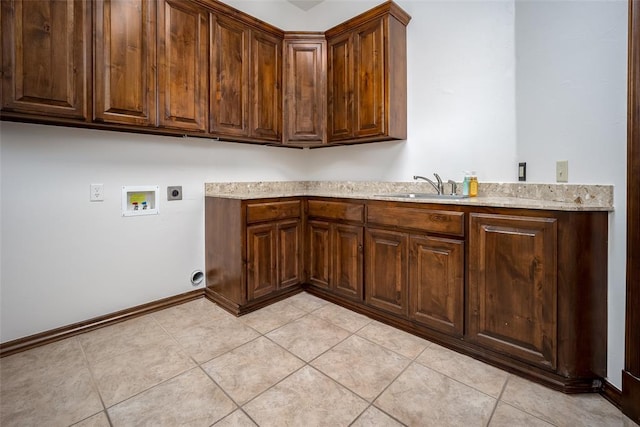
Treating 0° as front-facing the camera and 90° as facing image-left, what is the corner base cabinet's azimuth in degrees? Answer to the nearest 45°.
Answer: approximately 315°

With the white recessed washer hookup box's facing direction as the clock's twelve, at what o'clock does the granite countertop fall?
The granite countertop is roughly at 10 o'clock from the white recessed washer hookup box.

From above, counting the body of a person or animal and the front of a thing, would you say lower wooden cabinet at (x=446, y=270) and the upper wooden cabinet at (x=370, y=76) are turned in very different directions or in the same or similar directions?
same or similar directions

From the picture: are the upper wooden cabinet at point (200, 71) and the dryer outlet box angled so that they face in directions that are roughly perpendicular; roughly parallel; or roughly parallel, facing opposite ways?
roughly parallel

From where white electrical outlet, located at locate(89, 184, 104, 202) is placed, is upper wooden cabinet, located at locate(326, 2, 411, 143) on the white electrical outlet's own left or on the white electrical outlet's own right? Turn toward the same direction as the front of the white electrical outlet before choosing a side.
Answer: on the white electrical outlet's own left

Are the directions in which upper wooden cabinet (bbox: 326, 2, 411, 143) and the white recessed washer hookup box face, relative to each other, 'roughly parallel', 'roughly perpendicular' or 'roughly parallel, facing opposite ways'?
roughly perpendicular

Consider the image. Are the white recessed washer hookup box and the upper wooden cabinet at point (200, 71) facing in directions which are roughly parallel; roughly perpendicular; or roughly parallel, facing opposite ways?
roughly parallel

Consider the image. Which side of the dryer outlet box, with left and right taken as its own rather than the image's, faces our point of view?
front

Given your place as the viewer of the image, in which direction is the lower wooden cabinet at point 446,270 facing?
facing the viewer and to the left of the viewer
